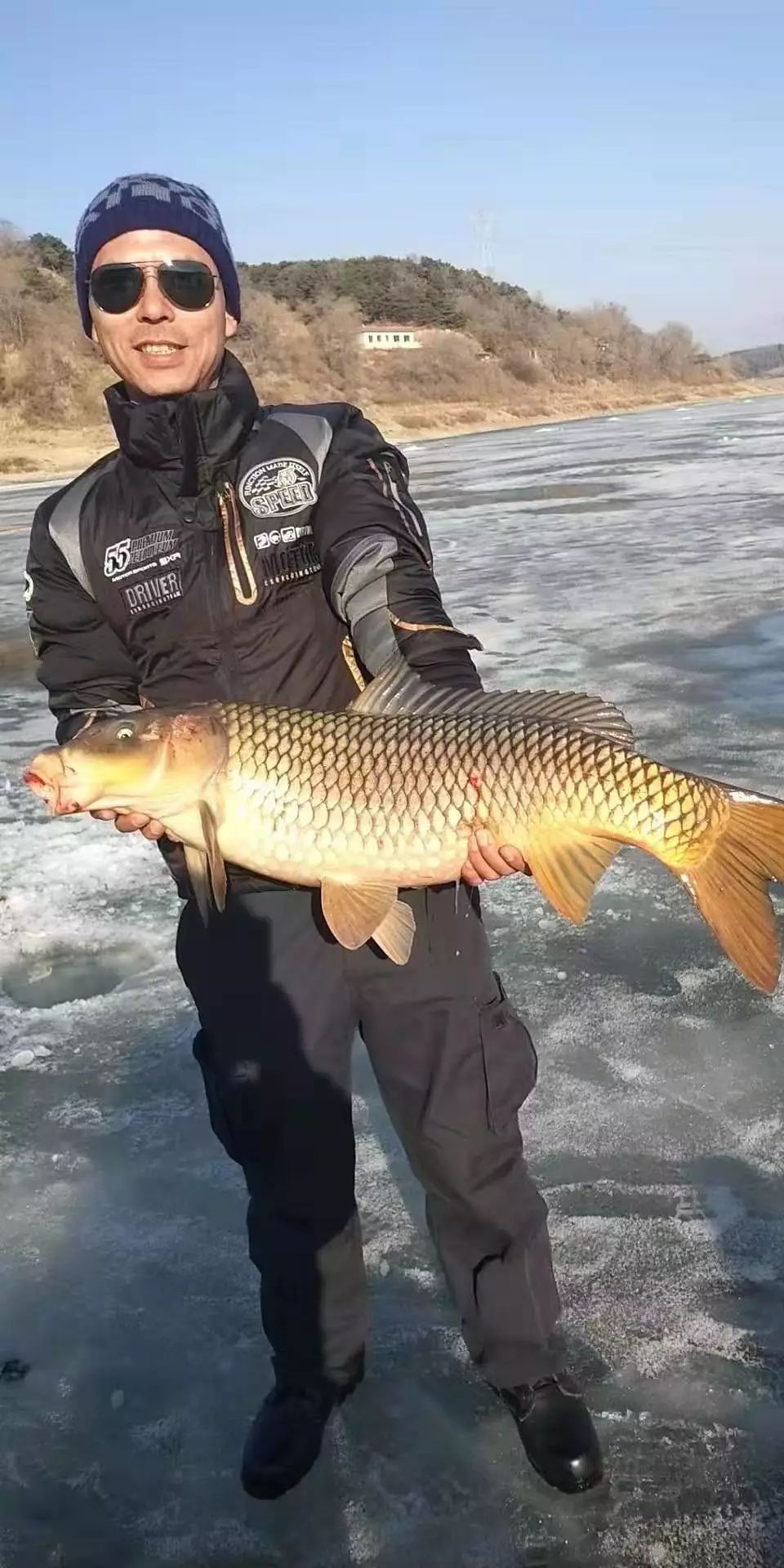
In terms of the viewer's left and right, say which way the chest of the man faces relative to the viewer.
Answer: facing the viewer

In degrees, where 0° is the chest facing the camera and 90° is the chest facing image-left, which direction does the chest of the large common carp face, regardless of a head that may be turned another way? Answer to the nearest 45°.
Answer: approximately 90°
